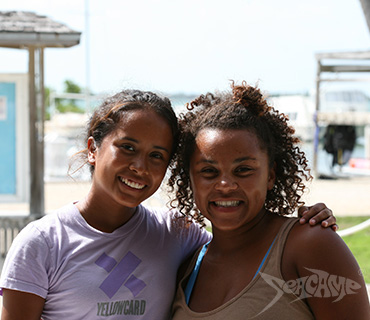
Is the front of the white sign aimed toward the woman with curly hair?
yes

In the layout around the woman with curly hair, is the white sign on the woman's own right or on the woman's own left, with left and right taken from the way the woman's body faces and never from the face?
on the woman's own right

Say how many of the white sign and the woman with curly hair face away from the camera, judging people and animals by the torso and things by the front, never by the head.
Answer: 0

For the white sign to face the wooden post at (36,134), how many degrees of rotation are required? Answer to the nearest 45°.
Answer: approximately 45° to its left

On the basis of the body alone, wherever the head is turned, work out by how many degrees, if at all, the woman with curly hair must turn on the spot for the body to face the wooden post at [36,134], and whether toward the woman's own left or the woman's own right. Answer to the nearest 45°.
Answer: approximately 90° to the woman's own right

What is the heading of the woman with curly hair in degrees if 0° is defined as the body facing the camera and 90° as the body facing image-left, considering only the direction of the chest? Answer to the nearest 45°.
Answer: approximately 45°

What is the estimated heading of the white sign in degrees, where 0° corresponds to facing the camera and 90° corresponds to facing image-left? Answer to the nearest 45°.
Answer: approximately 0°
